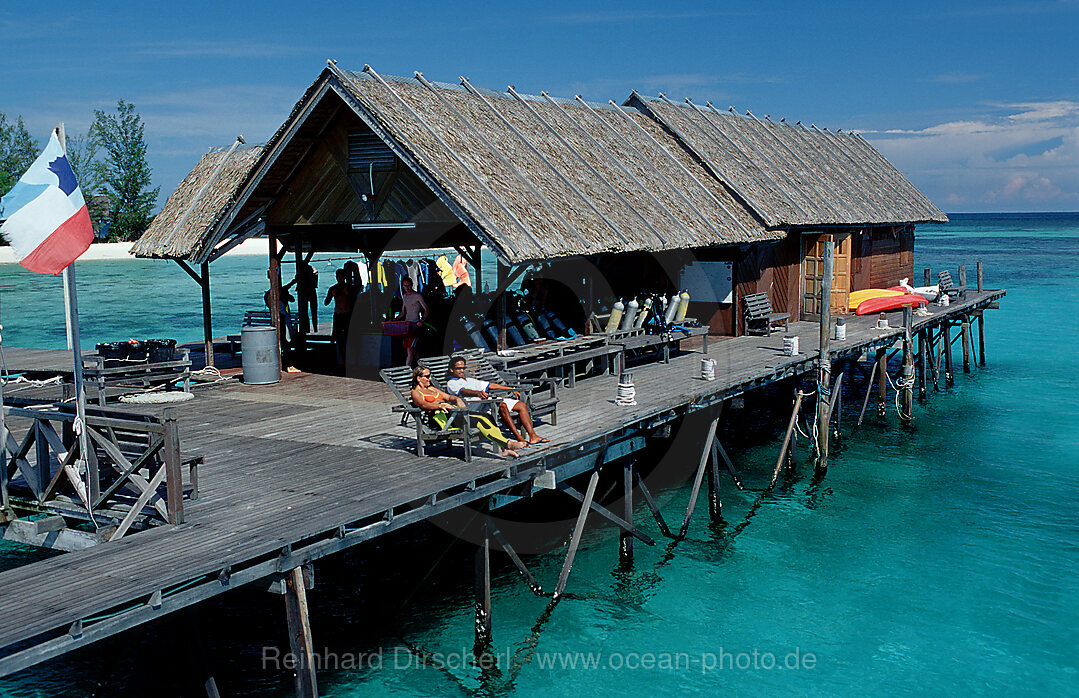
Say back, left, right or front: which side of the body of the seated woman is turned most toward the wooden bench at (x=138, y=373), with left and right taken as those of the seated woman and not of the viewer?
back

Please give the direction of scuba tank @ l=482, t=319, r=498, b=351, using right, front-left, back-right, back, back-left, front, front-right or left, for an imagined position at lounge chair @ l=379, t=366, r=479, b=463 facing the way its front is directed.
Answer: back-left

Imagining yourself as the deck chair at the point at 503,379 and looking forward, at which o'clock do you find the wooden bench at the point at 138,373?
The wooden bench is roughly at 5 o'clock from the deck chair.

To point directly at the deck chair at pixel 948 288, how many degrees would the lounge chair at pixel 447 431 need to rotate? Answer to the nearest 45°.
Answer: approximately 90° to its left

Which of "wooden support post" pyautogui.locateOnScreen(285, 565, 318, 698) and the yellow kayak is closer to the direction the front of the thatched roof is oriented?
the wooden support post

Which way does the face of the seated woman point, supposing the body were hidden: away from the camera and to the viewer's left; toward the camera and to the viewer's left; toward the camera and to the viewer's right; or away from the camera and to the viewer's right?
toward the camera and to the viewer's right

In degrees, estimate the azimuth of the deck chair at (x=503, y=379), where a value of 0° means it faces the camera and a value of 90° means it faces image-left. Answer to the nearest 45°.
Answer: approximately 315°

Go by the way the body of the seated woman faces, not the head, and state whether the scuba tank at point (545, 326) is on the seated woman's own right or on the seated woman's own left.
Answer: on the seated woman's own left

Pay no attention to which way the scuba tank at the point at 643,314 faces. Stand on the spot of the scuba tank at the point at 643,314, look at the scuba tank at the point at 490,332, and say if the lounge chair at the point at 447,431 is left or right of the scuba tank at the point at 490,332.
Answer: left

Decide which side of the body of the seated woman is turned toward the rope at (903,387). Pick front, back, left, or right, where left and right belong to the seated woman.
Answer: left

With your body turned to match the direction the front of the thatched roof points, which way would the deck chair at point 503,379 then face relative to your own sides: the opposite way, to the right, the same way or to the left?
to the left

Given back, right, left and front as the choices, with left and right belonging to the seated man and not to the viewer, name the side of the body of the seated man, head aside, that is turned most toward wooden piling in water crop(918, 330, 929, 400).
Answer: left

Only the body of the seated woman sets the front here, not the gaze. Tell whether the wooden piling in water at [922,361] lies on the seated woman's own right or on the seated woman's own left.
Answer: on the seated woman's own left
